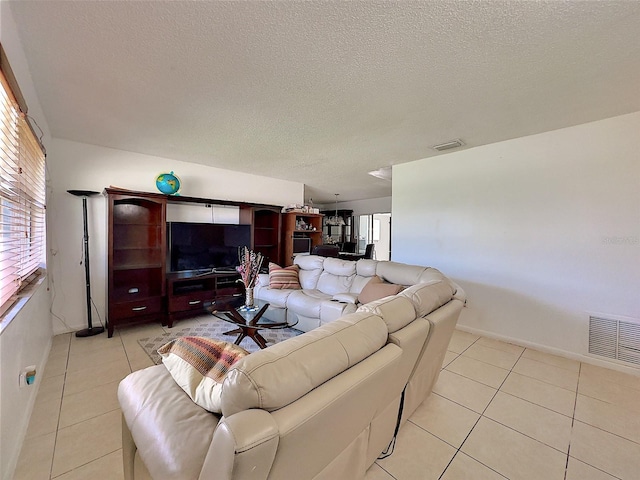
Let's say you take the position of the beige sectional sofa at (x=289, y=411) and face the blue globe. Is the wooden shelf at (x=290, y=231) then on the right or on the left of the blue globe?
right

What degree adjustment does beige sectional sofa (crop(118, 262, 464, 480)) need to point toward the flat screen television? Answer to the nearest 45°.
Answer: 0° — it already faces it

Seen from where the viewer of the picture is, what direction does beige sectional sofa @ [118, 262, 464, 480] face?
facing away from the viewer and to the left of the viewer

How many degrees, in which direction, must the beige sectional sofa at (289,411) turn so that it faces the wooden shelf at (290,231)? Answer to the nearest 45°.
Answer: approximately 45° to its right

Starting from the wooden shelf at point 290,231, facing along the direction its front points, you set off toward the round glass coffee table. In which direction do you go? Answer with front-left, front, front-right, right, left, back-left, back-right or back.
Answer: front-right

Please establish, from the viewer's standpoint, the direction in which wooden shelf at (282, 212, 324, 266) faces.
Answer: facing the viewer and to the right of the viewer

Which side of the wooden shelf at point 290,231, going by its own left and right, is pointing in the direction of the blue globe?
right

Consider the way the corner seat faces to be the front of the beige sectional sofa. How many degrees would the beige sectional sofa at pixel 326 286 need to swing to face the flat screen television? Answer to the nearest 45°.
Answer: approximately 45° to its right

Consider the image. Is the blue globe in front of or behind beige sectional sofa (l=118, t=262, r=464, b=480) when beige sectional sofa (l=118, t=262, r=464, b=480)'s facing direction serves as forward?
in front

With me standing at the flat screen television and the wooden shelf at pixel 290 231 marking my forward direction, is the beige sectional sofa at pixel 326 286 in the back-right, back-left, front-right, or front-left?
front-right

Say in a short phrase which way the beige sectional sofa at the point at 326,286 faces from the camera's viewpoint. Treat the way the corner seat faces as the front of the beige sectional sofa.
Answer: facing the viewer and to the left of the viewer

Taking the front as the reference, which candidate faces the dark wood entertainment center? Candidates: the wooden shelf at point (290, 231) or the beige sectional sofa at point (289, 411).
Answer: the beige sectional sofa

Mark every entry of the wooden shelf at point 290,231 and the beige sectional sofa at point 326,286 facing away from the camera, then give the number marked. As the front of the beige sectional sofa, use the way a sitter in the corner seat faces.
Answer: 0

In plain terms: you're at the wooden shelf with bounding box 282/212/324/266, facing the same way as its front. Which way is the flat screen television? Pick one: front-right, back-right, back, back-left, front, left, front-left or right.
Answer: right
